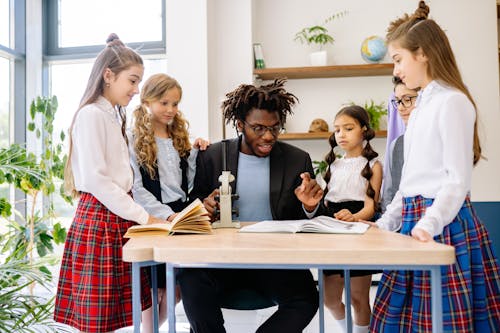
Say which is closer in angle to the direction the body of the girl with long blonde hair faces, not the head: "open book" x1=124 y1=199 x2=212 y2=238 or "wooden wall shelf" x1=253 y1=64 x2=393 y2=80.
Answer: the open book

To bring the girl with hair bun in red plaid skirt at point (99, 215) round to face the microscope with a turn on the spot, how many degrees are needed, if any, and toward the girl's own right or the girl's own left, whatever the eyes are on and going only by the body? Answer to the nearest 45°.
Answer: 0° — they already face it

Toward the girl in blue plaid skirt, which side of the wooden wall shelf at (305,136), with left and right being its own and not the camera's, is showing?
front

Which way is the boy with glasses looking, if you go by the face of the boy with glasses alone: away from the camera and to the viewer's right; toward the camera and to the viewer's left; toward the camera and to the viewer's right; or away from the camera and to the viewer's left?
toward the camera and to the viewer's left

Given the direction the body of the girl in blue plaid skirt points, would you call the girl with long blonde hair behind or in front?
in front

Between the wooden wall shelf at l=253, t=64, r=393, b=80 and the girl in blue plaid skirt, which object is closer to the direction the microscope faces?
the wooden wall shelf

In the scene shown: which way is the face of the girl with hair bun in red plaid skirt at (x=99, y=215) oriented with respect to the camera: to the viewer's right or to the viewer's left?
to the viewer's right

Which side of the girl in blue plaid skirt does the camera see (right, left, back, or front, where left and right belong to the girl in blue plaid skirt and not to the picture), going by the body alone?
left

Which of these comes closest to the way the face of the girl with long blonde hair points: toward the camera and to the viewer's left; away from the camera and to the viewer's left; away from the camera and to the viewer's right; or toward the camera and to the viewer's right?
toward the camera and to the viewer's right

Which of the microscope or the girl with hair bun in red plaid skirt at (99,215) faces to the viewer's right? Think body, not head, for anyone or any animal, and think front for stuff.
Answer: the girl with hair bun in red plaid skirt

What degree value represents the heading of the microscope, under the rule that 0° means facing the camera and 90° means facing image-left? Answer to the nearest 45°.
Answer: approximately 180°
